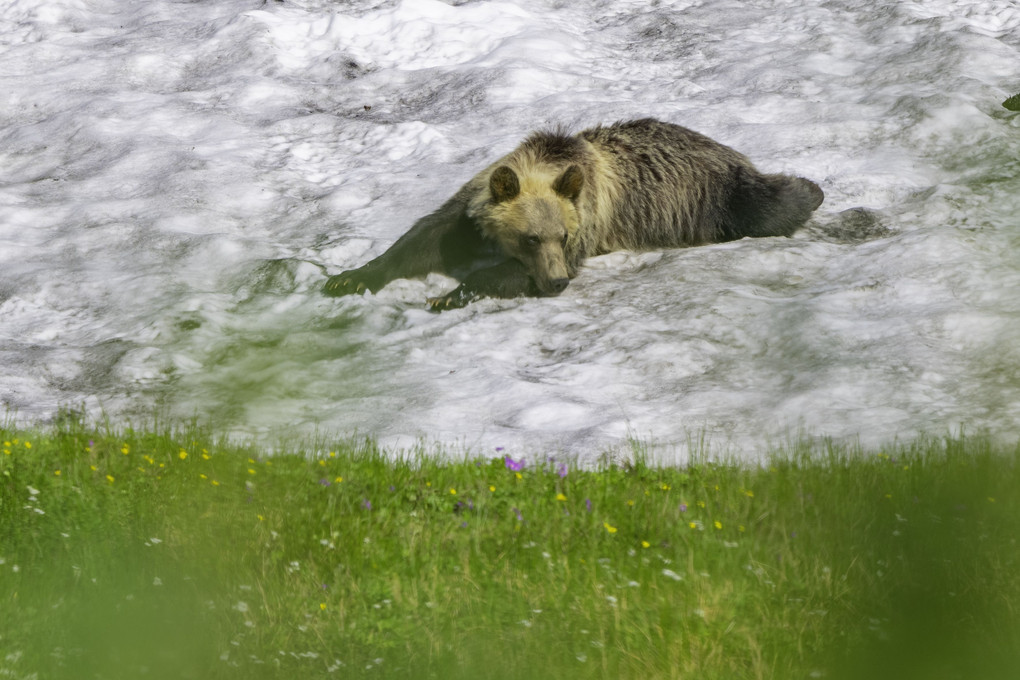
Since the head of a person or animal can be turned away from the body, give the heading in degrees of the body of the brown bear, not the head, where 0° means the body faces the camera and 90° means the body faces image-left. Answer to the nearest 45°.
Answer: approximately 45°

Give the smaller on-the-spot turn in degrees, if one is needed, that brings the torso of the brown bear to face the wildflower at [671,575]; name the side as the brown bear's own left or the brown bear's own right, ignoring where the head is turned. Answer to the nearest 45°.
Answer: approximately 45° to the brown bear's own left
